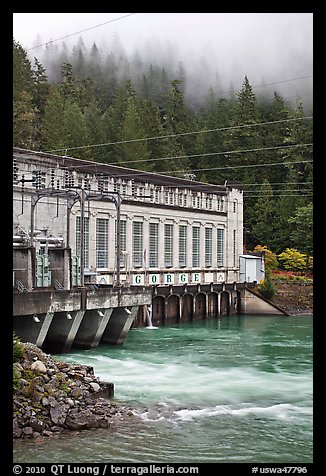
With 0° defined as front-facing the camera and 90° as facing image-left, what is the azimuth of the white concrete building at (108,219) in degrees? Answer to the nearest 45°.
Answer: approximately 315°

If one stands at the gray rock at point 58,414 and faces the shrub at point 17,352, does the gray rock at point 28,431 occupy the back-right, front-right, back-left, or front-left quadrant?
back-left

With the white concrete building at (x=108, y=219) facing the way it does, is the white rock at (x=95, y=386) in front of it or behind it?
in front

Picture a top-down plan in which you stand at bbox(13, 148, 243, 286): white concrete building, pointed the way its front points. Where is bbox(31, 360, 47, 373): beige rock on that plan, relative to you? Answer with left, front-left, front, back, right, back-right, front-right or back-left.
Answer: front-right

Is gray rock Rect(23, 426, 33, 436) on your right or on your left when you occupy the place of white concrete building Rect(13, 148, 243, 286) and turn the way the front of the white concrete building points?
on your right

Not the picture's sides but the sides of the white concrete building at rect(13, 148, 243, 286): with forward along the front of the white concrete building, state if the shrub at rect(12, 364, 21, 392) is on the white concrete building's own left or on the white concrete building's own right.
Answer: on the white concrete building's own right

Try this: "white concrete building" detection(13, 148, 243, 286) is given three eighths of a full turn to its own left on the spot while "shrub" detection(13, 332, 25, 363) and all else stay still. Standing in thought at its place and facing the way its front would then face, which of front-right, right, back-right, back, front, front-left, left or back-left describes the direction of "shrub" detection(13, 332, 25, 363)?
back

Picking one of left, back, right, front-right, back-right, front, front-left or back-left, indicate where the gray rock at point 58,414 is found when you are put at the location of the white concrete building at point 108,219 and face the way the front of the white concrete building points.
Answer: front-right
